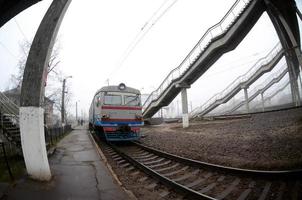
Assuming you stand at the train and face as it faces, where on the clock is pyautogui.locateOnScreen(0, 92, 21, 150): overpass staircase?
The overpass staircase is roughly at 2 o'clock from the train.

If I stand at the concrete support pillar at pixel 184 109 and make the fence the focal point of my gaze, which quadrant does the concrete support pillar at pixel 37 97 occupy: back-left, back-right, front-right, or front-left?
front-left

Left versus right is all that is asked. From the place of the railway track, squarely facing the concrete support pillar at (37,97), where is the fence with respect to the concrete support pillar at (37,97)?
right

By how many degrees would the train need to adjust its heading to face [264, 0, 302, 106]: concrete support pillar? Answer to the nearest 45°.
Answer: approximately 90° to its left

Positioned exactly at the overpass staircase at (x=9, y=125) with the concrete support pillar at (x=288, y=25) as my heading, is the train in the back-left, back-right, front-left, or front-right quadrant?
front-left

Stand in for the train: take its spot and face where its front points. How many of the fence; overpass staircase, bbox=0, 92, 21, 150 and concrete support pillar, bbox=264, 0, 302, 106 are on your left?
1

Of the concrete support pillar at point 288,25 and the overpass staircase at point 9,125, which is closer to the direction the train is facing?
the overpass staircase

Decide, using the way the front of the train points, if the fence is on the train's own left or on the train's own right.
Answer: on the train's own right

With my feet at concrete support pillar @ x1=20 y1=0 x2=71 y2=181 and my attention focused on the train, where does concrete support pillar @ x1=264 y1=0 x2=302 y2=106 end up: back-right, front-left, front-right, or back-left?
front-right

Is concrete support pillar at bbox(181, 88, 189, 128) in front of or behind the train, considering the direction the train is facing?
behind

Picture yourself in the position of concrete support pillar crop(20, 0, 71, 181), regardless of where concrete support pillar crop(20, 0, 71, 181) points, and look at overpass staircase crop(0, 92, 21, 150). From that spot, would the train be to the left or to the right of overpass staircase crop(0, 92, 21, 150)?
right

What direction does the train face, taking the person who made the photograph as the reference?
facing the viewer
